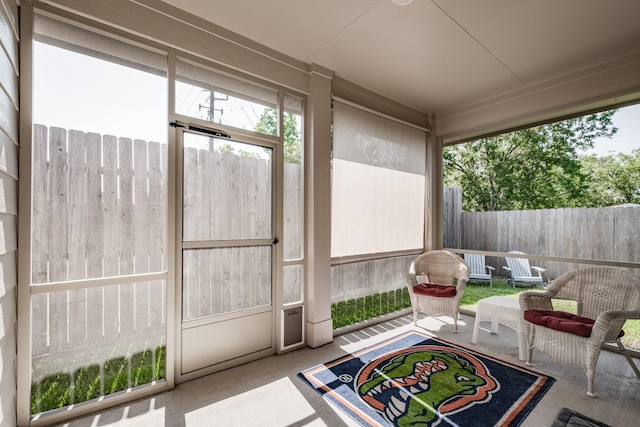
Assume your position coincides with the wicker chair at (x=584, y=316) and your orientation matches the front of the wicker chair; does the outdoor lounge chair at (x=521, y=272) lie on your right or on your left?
on your right

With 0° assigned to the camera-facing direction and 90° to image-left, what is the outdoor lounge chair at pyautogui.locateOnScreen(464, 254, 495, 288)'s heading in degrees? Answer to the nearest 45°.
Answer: approximately 315°

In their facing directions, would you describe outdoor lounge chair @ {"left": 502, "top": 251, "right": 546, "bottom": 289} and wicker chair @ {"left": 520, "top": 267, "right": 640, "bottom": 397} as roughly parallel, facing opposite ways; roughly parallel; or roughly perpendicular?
roughly perpendicular

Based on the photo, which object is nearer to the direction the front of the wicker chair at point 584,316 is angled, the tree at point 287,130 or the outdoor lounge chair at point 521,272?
the tree

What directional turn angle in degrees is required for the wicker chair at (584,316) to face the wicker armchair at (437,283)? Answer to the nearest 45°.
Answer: approximately 45° to its right

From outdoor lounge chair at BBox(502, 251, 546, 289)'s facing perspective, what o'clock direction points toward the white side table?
The white side table is roughly at 2 o'clock from the outdoor lounge chair.

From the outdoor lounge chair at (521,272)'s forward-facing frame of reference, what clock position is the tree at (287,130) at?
The tree is roughly at 3 o'clock from the outdoor lounge chair.

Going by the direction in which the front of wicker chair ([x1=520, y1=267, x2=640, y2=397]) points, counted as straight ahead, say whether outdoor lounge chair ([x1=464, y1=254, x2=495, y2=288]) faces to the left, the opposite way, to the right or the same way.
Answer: to the left
